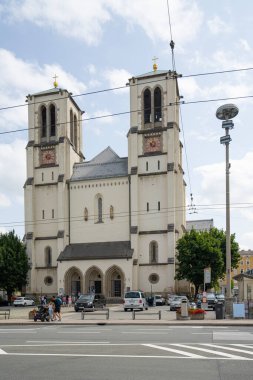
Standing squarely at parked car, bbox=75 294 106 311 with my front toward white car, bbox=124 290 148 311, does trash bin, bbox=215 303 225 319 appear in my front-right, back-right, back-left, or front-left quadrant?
front-right

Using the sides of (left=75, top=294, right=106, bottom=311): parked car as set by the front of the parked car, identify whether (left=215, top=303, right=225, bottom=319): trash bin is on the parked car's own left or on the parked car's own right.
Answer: on the parked car's own left

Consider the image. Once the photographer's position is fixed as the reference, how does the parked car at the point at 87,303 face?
facing the viewer and to the left of the viewer
